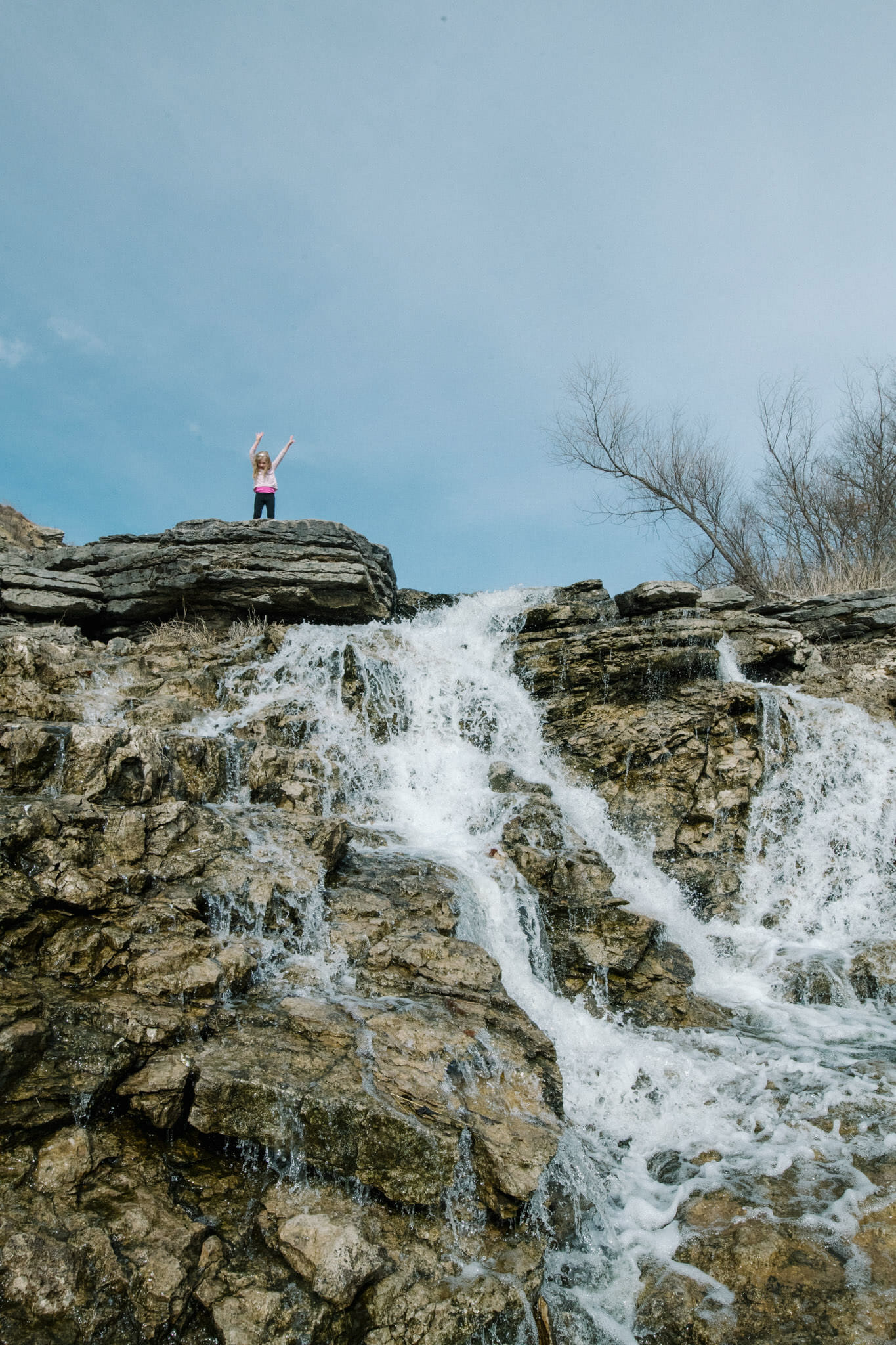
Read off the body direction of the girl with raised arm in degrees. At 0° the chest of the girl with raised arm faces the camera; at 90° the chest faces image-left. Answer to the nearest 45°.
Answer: approximately 0°

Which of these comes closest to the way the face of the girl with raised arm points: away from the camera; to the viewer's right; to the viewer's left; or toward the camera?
toward the camera

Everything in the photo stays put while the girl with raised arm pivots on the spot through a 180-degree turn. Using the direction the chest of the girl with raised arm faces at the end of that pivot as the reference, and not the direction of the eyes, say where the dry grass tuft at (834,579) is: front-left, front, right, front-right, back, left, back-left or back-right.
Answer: right

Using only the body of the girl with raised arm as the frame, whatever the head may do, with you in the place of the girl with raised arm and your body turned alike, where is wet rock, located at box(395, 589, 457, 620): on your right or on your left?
on your left

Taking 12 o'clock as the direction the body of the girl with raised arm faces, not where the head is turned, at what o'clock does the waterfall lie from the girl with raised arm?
The waterfall is roughly at 11 o'clock from the girl with raised arm.

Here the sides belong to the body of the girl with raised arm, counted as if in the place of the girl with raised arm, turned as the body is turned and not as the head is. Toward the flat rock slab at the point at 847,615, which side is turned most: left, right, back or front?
left

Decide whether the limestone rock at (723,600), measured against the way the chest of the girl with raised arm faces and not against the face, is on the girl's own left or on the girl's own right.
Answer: on the girl's own left

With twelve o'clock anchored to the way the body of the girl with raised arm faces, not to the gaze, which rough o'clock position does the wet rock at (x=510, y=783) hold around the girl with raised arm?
The wet rock is roughly at 11 o'clock from the girl with raised arm.

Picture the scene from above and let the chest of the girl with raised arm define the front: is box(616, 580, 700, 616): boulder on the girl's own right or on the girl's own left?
on the girl's own left

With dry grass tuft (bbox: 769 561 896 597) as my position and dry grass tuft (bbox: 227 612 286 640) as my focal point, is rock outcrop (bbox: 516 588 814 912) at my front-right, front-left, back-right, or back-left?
front-left

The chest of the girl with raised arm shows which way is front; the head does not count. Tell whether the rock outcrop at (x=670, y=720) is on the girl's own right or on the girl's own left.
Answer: on the girl's own left
